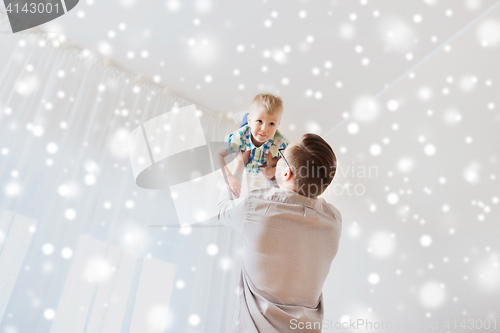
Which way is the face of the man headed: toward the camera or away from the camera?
away from the camera

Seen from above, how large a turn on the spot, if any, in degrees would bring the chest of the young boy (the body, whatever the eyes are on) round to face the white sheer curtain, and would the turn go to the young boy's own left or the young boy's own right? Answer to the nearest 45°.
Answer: approximately 135° to the young boy's own right

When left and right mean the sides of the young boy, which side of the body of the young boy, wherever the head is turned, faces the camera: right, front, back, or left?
front
